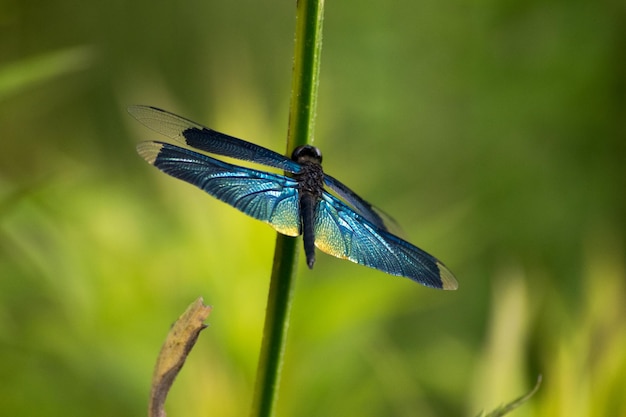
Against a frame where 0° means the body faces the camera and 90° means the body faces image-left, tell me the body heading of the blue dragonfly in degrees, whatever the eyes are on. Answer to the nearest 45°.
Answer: approximately 180°
